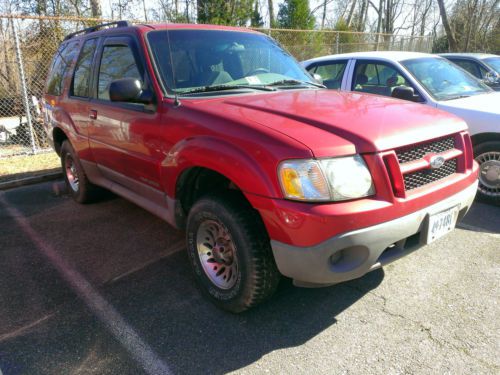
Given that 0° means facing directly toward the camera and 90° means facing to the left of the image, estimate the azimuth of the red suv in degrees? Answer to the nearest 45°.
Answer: approximately 315°

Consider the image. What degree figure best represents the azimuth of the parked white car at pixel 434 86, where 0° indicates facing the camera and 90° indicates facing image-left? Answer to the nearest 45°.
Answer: approximately 315°

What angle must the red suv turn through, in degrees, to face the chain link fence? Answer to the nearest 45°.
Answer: approximately 180°

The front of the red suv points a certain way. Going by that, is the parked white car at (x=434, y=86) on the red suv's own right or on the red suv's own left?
on the red suv's own left

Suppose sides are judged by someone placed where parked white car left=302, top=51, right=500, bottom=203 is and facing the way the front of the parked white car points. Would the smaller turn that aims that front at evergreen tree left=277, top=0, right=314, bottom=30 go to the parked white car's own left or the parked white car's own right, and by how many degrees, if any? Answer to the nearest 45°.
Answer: approximately 135° to the parked white car's own left

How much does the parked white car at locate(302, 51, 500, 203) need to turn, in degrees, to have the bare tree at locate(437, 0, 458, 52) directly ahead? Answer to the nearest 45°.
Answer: approximately 135° to its left

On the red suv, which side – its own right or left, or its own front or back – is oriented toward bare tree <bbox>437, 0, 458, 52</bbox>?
left
